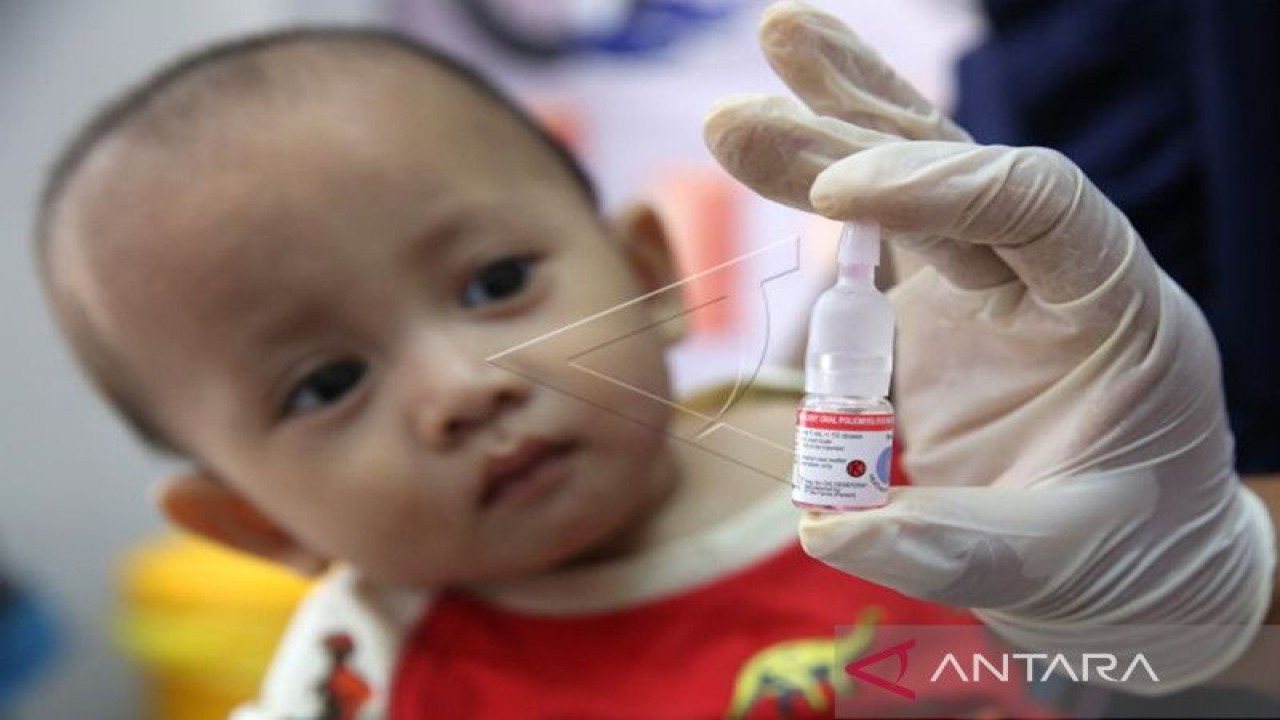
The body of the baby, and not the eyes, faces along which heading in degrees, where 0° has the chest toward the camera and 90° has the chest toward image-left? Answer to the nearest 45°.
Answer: approximately 0°

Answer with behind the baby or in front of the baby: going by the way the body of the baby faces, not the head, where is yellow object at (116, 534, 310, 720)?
behind
